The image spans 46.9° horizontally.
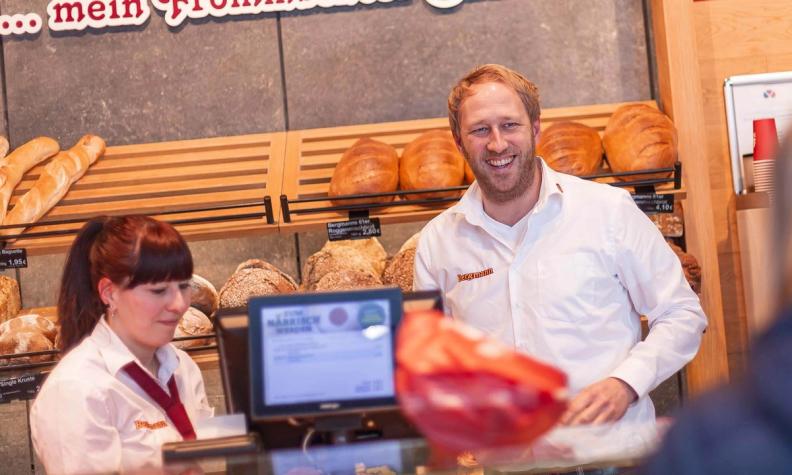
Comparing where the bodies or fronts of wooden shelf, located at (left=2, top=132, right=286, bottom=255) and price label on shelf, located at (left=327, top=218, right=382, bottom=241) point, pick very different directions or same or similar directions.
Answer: same or similar directions

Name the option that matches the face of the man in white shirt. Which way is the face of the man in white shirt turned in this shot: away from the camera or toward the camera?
toward the camera

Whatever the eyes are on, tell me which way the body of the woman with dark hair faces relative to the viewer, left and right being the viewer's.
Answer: facing the viewer and to the right of the viewer

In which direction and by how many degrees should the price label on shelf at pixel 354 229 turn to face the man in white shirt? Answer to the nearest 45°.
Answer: approximately 45° to its left

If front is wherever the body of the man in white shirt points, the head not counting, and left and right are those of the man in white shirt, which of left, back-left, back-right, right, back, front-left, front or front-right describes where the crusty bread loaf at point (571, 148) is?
back

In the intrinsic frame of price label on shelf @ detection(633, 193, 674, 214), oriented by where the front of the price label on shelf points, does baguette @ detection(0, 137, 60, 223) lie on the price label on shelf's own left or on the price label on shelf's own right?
on the price label on shelf's own right

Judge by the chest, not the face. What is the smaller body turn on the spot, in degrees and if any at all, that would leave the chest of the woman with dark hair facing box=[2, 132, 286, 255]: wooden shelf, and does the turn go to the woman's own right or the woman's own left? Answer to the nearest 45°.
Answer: approximately 135° to the woman's own left

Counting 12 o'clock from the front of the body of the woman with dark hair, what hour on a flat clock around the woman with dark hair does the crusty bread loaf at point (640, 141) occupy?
The crusty bread loaf is roughly at 10 o'clock from the woman with dark hair.

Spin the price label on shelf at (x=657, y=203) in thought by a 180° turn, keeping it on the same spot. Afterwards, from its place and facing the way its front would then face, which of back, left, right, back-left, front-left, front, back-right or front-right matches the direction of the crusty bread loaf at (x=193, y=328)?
left

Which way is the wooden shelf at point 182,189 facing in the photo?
toward the camera

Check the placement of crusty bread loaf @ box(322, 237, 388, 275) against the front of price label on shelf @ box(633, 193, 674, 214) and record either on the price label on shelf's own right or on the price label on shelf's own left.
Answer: on the price label on shelf's own right

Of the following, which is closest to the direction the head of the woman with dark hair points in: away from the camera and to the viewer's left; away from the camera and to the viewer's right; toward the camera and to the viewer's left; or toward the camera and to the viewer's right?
toward the camera and to the viewer's right

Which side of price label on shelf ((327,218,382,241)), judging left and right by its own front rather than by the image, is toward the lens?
front

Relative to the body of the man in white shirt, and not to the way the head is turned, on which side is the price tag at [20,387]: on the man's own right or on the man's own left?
on the man's own right
